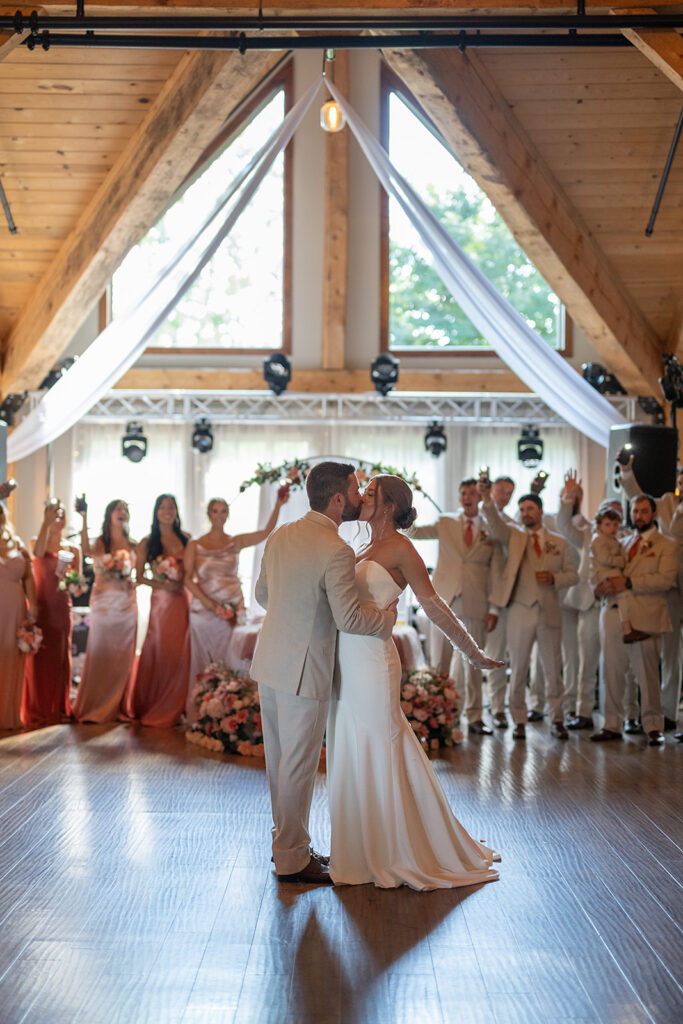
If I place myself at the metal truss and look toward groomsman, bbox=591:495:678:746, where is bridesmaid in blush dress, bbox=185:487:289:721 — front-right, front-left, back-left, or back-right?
front-right

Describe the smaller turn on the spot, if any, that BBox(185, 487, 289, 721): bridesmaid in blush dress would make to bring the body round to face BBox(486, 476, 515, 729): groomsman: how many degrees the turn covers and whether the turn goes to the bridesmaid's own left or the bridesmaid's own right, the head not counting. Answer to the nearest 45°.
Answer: approximately 90° to the bridesmaid's own left

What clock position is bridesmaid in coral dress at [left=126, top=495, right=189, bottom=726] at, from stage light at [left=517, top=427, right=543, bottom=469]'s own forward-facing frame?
The bridesmaid in coral dress is roughly at 1 o'clock from the stage light.

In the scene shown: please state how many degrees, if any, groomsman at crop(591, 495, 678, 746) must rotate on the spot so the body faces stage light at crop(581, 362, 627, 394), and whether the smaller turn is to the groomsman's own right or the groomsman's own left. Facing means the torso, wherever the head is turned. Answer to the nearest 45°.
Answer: approximately 135° to the groomsman's own right

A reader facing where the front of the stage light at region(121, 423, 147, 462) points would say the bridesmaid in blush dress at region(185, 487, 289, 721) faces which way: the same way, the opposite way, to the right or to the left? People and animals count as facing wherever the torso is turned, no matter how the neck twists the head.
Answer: the same way

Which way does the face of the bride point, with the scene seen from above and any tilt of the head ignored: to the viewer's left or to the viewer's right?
to the viewer's left

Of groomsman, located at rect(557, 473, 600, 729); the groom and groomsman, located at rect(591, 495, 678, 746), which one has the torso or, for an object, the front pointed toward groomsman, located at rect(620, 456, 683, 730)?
the groom

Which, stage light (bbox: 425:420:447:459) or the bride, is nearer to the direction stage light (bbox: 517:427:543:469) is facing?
the bride

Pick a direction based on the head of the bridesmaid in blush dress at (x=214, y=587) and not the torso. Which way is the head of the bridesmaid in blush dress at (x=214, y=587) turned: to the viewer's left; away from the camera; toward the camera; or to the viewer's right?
toward the camera

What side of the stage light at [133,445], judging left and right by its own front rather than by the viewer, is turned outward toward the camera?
front

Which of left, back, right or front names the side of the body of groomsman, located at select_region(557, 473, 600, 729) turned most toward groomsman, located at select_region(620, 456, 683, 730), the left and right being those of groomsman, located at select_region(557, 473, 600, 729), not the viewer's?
left

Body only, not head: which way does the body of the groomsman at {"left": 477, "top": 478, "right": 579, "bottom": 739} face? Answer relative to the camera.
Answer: toward the camera

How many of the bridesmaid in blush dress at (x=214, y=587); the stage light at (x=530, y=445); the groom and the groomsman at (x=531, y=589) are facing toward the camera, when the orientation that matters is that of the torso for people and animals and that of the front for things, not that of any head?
3

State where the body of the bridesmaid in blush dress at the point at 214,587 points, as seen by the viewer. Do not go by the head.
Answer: toward the camera

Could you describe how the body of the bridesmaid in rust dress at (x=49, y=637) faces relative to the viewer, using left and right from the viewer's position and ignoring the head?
facing the viewer and to the right of the viewer

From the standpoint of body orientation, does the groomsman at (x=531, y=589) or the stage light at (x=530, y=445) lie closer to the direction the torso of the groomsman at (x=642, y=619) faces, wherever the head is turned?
the groomsman

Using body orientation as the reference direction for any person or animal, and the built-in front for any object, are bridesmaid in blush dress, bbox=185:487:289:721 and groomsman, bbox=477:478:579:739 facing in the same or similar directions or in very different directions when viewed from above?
same or similar directions

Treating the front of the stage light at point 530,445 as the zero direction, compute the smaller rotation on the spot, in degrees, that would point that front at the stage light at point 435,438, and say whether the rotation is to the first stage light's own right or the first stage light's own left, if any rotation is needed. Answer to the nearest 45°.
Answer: approximately 90° to the first stage light's own right
